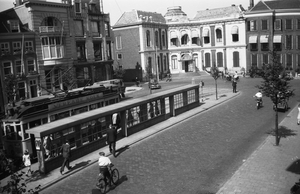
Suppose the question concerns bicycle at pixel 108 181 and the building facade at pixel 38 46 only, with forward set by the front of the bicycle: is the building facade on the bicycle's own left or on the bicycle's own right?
on the bicycle's own left

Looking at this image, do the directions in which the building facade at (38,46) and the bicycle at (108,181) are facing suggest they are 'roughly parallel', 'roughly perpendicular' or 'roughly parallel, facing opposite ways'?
roughly perpendicular

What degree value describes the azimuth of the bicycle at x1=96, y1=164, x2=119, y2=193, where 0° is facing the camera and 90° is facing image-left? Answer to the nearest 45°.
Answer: approximately 225°

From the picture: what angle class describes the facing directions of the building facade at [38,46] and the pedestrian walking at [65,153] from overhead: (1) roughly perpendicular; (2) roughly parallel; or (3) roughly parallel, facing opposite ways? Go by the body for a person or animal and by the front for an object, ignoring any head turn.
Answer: roughly perpendicular

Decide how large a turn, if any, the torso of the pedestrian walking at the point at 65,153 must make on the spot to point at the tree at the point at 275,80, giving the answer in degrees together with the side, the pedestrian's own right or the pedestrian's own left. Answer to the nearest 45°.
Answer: approximately 45° to the pedestrian's own right

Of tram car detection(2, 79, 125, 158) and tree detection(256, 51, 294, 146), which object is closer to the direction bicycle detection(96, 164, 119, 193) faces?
the tree

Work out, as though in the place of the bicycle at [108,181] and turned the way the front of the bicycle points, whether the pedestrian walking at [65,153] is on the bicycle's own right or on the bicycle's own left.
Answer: on the bicycle's own left
